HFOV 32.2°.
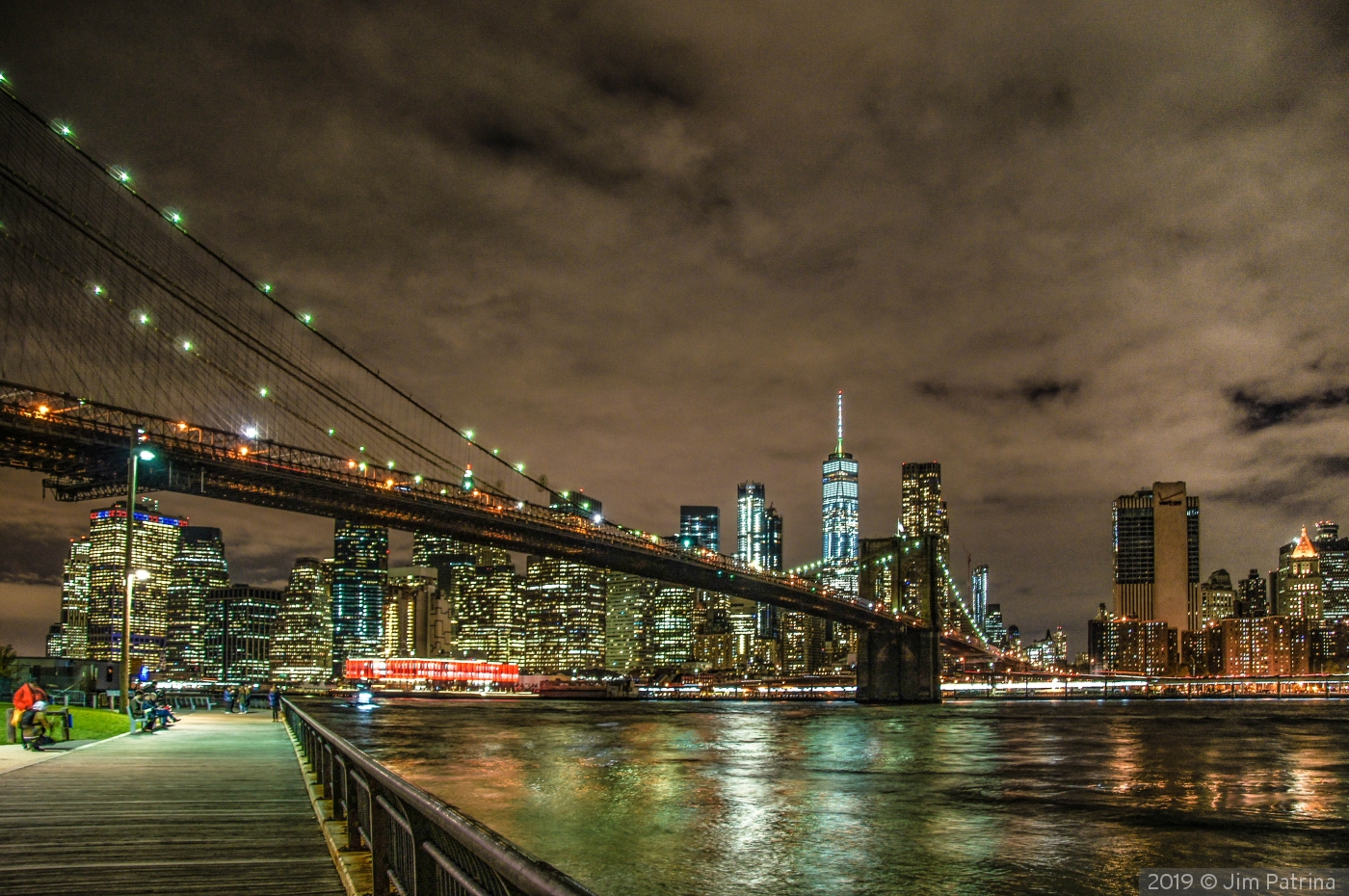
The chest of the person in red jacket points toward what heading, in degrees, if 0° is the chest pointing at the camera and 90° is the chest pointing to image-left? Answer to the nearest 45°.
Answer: approximately 270°

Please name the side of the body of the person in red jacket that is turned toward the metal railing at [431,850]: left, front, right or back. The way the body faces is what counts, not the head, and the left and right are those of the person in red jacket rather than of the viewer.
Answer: right
